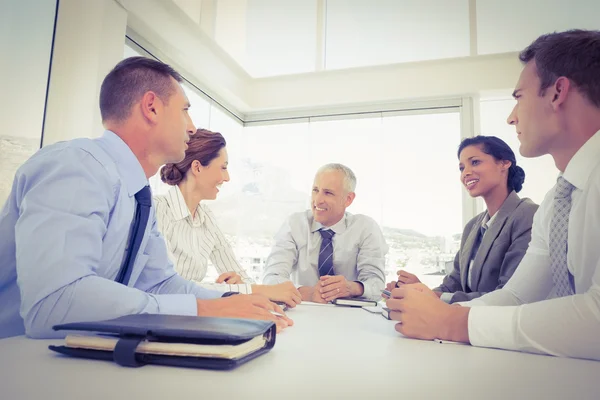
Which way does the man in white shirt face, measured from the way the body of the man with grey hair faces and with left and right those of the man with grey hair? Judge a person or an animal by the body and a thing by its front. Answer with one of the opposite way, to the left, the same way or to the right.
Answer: to the right

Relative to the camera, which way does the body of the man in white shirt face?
to the viewer's left

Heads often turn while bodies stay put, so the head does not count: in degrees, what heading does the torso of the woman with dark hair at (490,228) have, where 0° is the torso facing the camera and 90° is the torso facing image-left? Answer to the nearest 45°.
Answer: approximately 45°

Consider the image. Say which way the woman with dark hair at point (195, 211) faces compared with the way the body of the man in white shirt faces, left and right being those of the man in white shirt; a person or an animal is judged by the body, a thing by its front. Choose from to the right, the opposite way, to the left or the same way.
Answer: the opposite way

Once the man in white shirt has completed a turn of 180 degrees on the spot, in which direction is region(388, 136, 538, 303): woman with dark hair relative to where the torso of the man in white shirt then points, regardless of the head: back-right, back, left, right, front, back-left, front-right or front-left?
left

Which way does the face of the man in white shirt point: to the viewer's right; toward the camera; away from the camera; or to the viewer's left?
to the viewer's left

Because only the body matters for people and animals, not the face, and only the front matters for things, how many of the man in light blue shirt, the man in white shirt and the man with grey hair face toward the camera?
1

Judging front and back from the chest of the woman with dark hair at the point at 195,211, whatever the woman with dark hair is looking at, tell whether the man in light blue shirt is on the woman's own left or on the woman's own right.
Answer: on the woman's own right

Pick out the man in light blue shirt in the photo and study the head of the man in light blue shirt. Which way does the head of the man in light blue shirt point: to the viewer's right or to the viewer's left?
to the viewer's right

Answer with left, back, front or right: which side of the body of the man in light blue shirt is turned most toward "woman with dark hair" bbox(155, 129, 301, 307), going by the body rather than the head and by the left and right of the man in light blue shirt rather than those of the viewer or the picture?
left

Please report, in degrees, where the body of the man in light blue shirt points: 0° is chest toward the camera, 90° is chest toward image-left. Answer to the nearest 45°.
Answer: approximately 270°

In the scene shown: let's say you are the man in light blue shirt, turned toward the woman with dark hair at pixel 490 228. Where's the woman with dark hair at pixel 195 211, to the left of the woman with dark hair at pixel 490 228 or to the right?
left
